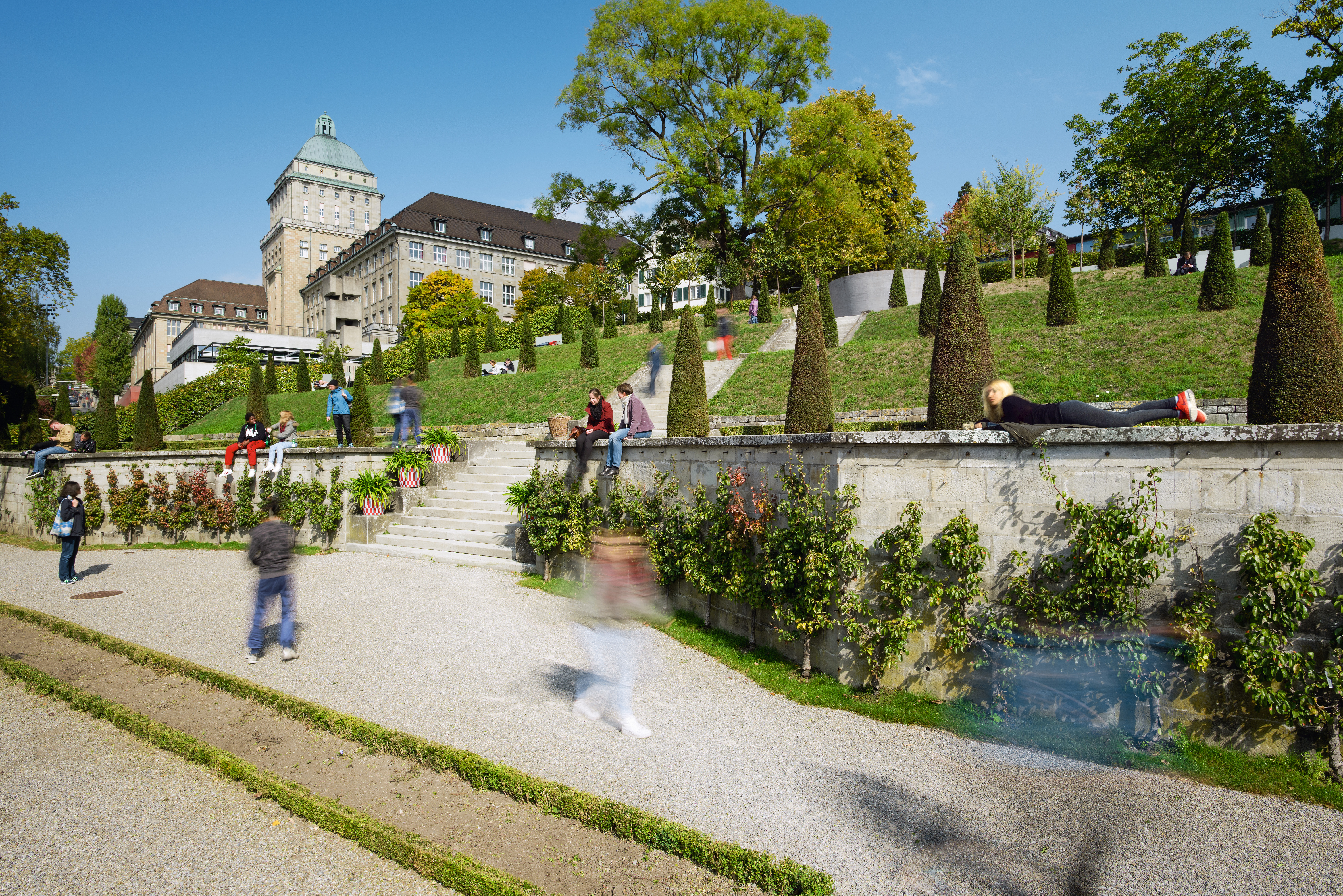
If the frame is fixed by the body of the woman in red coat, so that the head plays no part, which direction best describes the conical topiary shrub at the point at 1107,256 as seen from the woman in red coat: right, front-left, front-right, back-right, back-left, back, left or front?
back

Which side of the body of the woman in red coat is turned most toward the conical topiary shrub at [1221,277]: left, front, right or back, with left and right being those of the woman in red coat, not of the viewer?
back

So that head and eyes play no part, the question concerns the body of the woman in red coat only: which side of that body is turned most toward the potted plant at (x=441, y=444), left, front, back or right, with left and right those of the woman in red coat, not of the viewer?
right

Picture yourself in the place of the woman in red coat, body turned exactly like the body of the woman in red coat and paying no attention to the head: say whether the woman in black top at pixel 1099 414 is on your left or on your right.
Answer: on your left

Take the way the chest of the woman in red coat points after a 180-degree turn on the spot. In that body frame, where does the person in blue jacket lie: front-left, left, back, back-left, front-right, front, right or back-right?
left

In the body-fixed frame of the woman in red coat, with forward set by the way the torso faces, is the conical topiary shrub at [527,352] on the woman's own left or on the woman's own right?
on the woman's own right

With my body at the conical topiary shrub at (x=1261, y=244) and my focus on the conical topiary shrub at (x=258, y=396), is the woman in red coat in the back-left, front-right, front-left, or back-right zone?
front-left

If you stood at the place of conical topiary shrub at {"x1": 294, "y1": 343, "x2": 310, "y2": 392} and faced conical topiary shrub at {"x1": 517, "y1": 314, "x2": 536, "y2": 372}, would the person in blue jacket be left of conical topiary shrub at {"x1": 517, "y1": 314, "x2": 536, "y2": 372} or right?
right

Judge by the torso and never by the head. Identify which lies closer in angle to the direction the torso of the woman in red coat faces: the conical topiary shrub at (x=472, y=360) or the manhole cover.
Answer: the manhole cover

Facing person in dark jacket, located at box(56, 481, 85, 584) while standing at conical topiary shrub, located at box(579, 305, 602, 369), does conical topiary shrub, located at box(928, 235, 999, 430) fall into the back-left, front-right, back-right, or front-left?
front-left

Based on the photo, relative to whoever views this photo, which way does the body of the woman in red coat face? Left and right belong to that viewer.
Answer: facing the viewer and to the left of the viewer

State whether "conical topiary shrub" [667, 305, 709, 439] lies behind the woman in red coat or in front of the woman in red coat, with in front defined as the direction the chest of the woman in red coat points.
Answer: behind

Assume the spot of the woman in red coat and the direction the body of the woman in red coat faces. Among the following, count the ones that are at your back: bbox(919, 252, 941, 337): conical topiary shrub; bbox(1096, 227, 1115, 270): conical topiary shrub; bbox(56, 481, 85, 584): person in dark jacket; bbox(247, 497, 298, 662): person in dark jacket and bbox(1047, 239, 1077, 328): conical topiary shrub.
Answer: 3

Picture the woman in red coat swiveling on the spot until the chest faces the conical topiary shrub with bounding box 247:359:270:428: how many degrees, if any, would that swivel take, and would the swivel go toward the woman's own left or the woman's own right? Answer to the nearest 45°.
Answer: approximately 90° to the woman's own right
